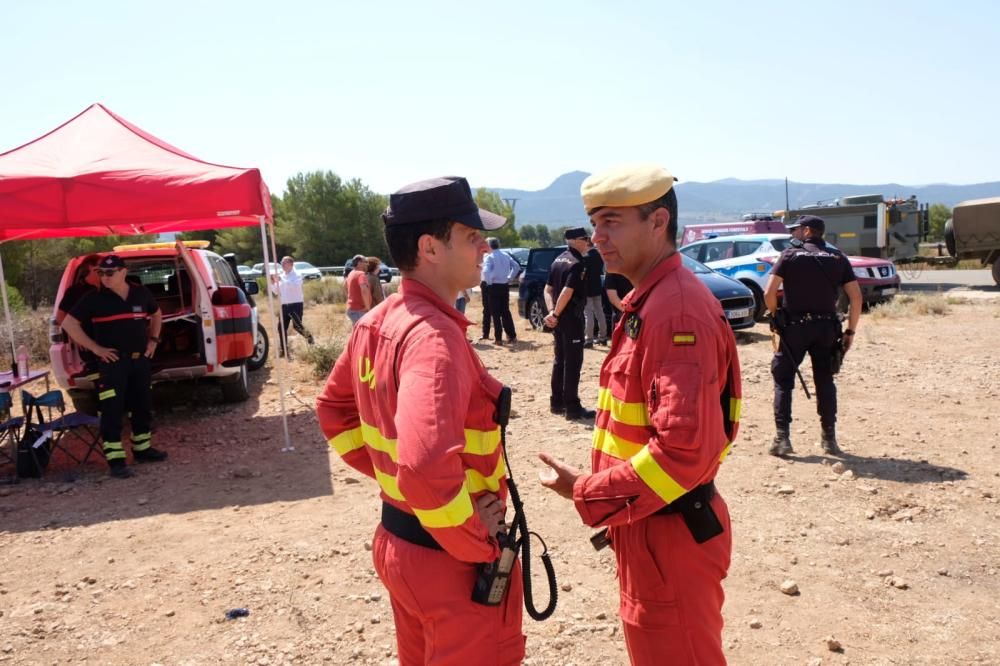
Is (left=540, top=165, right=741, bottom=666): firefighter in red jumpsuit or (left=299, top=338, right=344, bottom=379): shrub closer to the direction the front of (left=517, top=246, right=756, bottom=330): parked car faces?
the firefighter in red jumpsuit

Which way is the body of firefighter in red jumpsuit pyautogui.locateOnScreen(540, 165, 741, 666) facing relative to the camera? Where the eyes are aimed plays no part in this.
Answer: to the viewer's left

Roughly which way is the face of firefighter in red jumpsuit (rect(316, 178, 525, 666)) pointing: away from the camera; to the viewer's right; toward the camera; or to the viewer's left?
to the viewer's right

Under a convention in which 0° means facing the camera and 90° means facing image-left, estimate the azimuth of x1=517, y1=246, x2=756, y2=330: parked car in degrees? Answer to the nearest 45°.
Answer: approximately 315°

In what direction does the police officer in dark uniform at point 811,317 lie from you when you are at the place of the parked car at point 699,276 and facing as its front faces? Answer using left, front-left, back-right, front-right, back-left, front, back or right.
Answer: front-right

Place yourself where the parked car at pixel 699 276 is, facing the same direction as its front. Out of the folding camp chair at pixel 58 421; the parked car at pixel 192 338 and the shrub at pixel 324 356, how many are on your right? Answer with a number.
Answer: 3
